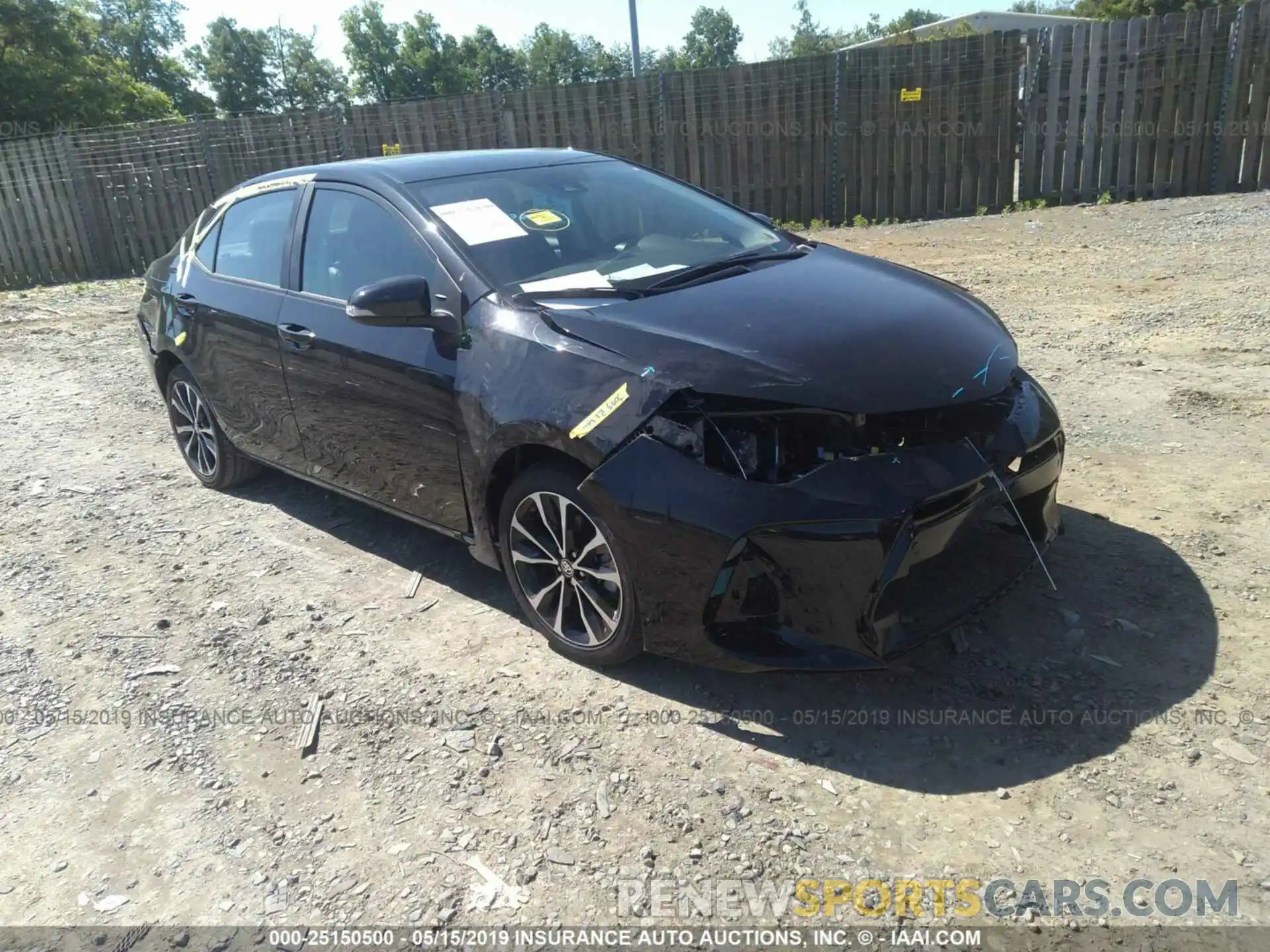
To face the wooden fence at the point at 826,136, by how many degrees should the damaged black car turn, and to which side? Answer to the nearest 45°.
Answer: approximately 135° to its left

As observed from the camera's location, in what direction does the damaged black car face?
facing the viewer and to the right of the viewer

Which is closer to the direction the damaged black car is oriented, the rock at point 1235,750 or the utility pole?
the rock

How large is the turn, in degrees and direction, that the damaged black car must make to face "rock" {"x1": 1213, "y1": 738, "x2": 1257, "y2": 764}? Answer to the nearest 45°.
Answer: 0° — it already faces it

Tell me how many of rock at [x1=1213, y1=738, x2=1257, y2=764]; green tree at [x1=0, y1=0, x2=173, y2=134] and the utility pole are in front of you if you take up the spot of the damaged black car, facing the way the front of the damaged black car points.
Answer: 1

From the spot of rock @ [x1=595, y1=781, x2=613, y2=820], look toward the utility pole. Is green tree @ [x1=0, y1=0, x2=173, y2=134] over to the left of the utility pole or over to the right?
left

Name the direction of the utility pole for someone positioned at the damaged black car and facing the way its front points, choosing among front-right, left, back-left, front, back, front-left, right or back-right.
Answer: back-left

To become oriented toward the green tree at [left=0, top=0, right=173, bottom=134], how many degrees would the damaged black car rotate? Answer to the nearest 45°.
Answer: approximately 180°

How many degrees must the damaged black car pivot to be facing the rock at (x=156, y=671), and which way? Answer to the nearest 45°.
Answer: approximately 135° to its right
